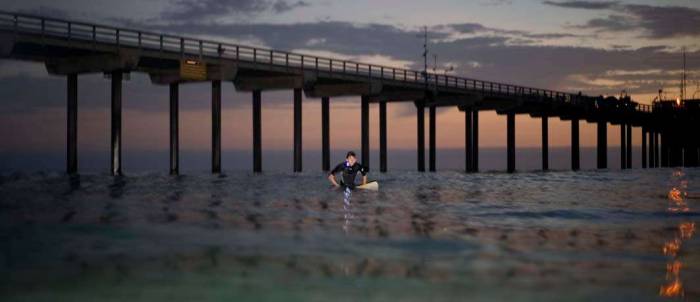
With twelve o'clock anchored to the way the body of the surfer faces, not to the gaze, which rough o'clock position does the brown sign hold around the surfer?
The brown sign is roughly at 5 o'clock from the surfer.

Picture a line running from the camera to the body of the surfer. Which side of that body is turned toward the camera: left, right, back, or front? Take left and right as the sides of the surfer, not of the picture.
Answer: front
